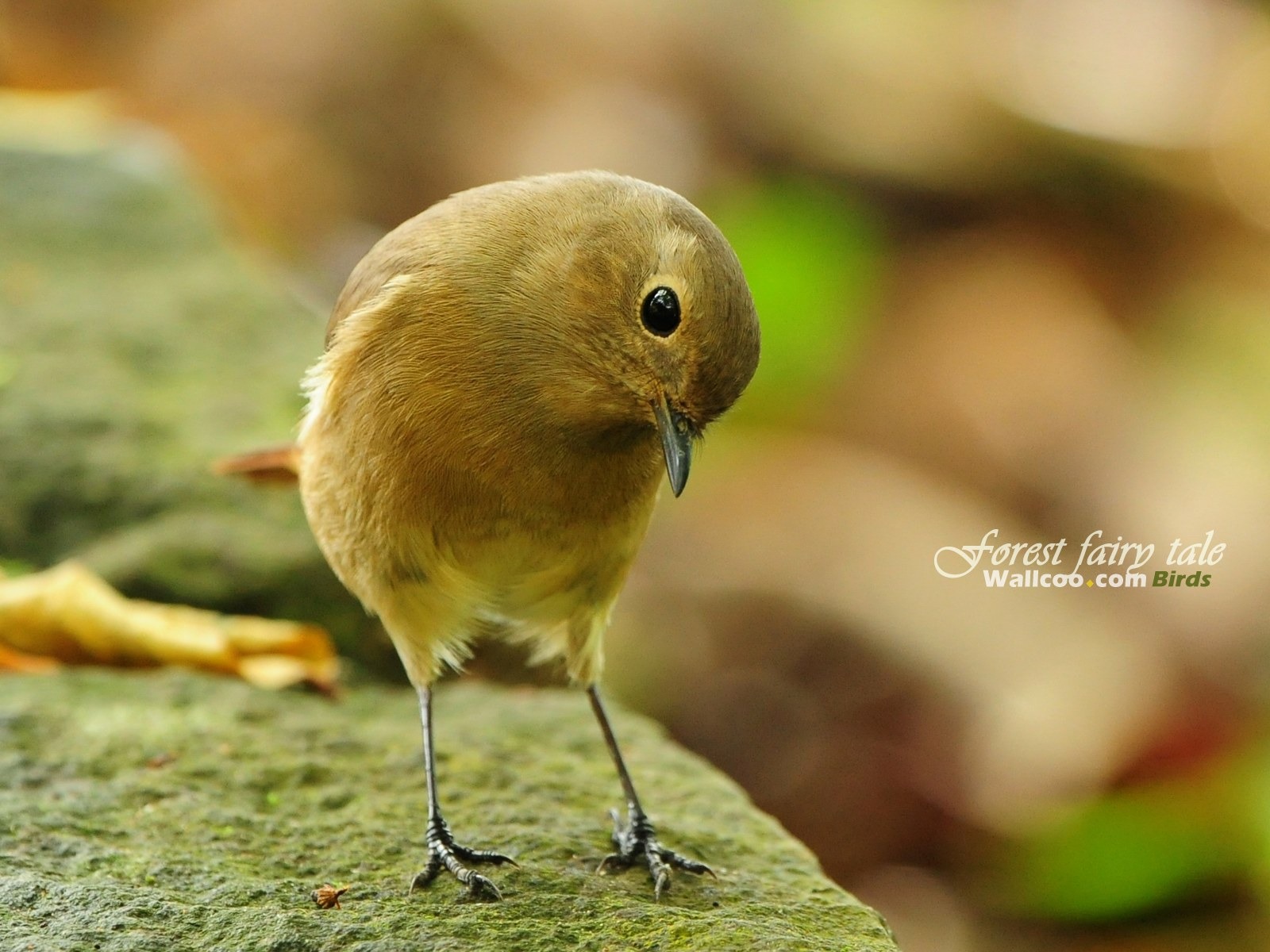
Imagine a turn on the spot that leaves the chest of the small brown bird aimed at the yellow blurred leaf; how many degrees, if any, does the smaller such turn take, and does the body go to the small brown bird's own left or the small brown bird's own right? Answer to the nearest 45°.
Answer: approximately 180°

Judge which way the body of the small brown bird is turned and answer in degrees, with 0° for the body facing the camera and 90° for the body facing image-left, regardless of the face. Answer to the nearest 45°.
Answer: approximately 315°

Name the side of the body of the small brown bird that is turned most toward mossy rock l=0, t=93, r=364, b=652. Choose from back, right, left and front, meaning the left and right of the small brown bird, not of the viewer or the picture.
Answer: back
